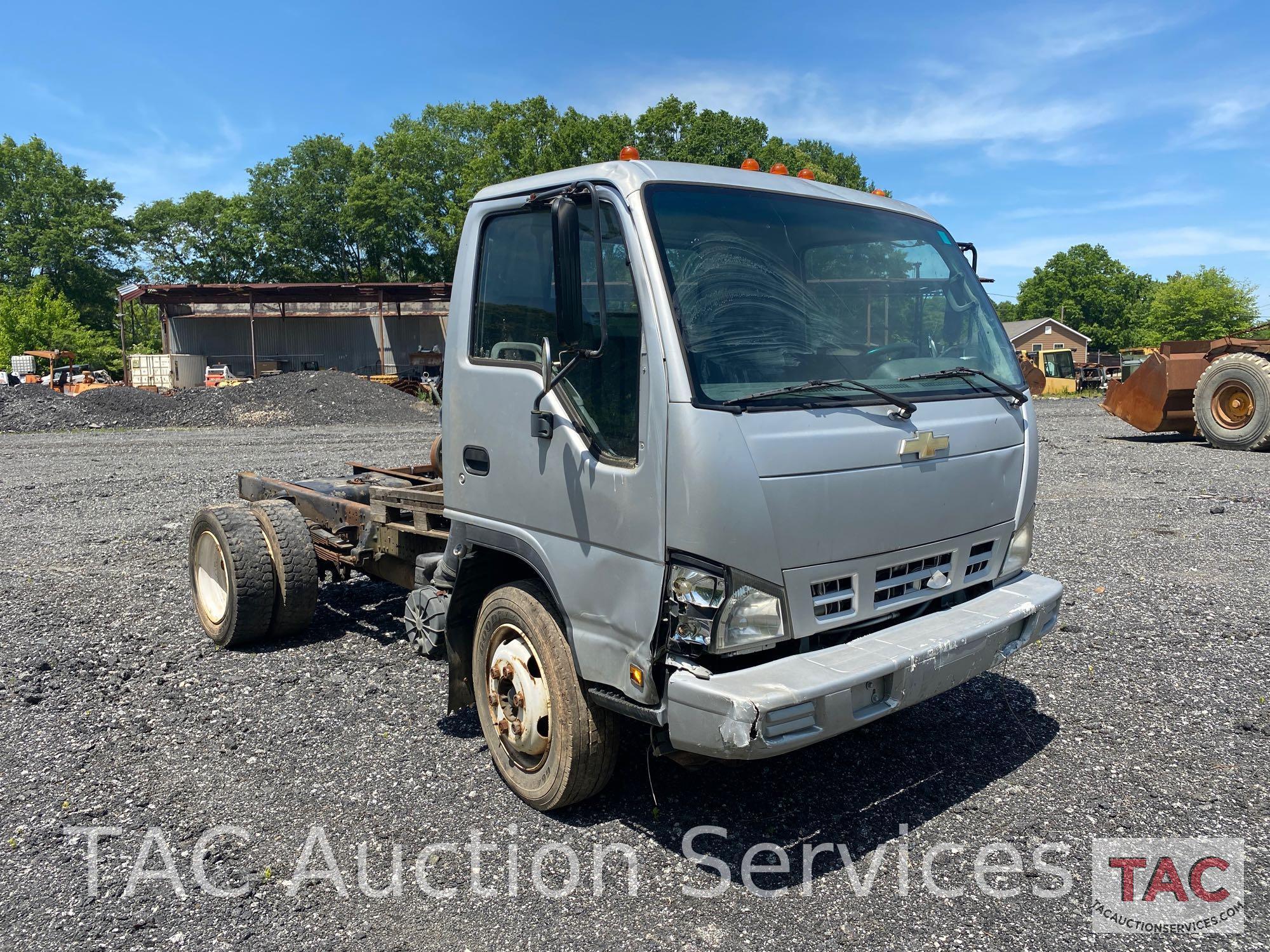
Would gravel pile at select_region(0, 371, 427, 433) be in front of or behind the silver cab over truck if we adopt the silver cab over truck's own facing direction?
behind

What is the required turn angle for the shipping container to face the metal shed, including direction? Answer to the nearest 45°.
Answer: approximately 135° to its left

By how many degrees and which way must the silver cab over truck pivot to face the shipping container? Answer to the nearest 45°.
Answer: approximately 180°

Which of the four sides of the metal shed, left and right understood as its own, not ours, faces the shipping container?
right

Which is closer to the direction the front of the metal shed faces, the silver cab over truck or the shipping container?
the silver cab over truck

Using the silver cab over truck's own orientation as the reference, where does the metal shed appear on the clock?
The metal shed is roughly at 7 o'clock from the silver cab over truck.

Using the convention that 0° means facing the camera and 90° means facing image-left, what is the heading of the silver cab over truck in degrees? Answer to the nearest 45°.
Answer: approximately 315°

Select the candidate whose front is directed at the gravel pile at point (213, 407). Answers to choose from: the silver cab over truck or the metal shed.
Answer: the metal shed
